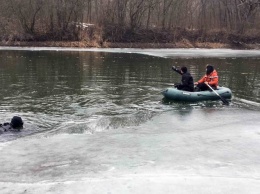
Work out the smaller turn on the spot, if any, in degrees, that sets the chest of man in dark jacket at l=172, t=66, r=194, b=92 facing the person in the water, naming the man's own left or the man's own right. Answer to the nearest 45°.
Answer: approximately 45° to the man's own left

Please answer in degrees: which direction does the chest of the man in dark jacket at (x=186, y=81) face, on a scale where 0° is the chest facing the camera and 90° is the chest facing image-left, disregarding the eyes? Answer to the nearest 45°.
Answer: approximately 90°
